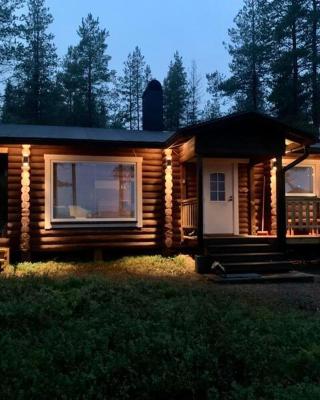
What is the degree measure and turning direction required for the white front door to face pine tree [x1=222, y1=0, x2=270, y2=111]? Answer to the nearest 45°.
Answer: approximately 180°

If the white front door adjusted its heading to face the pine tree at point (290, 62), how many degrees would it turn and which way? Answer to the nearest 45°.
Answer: approximately 180°

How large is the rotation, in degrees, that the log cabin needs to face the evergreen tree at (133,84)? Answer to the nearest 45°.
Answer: approximately 180°

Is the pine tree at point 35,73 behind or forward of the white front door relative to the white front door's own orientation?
behind

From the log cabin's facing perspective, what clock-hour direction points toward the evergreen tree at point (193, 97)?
The evergreen tree is roughly at 6 o'clock from the log cabin.

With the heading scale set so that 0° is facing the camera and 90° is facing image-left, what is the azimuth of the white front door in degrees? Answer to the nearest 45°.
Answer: approximately 0°

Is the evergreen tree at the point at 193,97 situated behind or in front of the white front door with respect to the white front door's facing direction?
behind

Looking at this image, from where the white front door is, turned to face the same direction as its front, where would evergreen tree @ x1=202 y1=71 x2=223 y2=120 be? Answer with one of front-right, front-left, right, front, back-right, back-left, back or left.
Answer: back

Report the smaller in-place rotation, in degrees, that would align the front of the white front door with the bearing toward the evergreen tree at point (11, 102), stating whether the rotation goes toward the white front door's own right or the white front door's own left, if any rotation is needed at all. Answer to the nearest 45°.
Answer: approximately 135° to the white front door's own right

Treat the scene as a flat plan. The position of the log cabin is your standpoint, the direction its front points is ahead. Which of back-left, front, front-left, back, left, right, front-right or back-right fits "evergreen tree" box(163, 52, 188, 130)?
back
